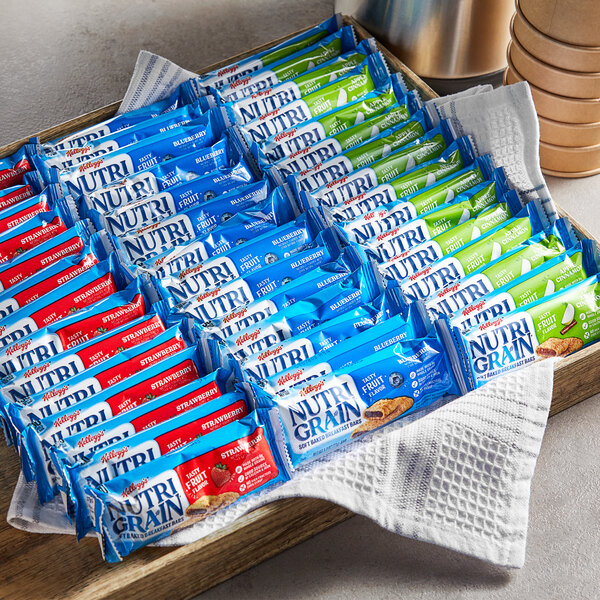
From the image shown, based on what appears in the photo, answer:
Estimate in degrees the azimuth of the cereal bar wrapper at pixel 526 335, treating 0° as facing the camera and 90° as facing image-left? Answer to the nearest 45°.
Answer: approximately 0°

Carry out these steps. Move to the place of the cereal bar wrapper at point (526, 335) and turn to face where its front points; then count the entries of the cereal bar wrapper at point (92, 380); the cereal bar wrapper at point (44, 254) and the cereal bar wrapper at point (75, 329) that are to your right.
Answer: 3

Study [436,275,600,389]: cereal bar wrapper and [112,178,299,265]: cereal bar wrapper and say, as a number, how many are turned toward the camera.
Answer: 2
